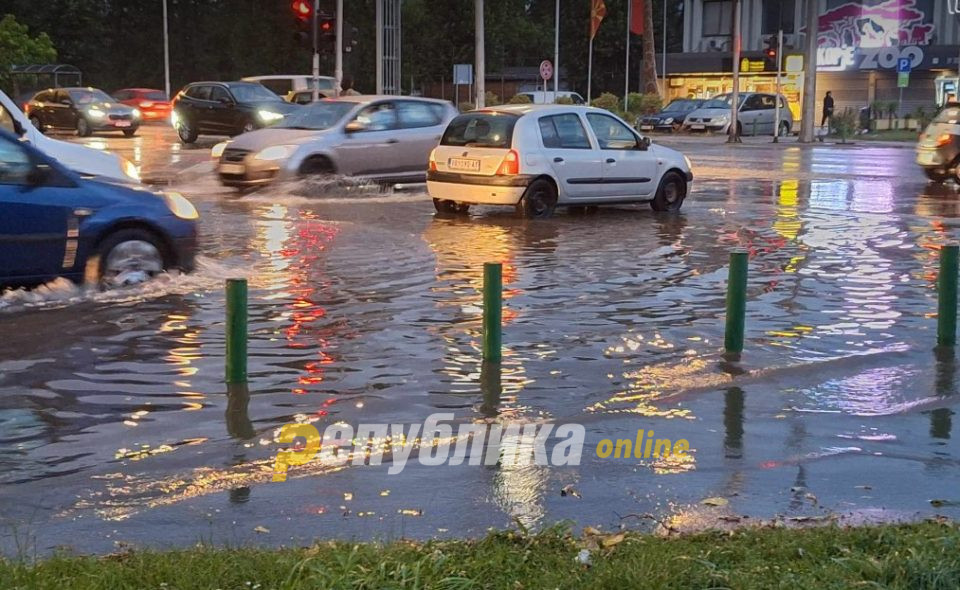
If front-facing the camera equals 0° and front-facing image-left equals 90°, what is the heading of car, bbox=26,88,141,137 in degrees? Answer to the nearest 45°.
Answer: approximately 315°

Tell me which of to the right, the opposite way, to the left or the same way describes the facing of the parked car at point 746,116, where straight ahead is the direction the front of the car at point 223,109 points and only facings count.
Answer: to the right

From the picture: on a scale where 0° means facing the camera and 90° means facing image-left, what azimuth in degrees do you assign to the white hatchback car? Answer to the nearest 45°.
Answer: approximately 225°

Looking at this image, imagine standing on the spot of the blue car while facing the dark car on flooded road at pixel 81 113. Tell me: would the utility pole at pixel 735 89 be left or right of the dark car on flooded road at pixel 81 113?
right

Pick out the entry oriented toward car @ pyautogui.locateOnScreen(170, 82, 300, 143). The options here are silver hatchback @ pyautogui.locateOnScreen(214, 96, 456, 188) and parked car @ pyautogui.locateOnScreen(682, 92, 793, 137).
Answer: parked car @ pyautogui.locateOnScreen(682, 92, 793, 137)

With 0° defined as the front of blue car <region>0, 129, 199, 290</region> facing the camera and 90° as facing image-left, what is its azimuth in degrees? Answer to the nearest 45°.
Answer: approximately 270°

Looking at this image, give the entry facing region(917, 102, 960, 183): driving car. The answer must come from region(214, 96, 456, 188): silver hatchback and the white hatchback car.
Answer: the white hatchback car
